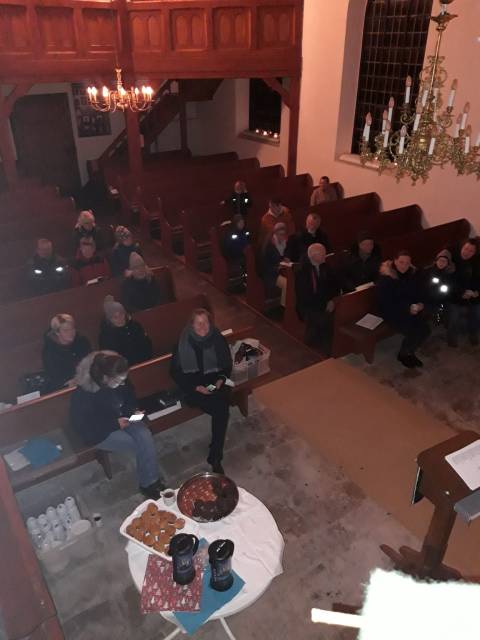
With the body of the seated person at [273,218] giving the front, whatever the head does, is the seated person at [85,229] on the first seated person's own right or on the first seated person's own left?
on the first seated person's own right

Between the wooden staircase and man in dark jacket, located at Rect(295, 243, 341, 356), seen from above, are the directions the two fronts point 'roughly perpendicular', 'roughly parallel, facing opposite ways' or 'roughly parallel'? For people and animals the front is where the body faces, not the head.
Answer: roughly perpendicular

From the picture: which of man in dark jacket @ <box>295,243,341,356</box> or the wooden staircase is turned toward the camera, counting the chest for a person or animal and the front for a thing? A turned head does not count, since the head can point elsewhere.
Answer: the man in dark jacket

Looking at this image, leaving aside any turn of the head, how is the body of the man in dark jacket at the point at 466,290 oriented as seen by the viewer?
toward the camera

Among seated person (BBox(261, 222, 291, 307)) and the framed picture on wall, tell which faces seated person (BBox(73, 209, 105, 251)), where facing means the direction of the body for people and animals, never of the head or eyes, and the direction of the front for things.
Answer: the framed picture on wall

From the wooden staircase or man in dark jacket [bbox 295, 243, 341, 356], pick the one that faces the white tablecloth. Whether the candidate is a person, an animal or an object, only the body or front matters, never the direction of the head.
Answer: the man in dark jacket

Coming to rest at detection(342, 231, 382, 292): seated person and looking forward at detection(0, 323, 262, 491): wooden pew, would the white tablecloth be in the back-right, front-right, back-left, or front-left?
front-left

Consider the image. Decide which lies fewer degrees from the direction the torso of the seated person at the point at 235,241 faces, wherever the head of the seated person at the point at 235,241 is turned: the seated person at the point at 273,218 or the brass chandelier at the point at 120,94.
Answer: the seated person

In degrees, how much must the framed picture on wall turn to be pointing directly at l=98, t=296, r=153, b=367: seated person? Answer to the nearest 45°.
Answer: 0° — it already faces them

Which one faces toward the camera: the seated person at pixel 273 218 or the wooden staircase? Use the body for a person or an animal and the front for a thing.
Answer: the seated person

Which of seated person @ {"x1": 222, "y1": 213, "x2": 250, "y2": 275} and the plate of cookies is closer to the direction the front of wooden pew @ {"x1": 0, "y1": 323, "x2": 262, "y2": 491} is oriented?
the plate of cookies

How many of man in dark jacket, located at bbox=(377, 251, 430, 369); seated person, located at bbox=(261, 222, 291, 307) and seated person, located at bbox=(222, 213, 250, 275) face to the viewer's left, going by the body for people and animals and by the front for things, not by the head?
0

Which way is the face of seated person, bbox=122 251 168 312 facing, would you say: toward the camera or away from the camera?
toward the camera

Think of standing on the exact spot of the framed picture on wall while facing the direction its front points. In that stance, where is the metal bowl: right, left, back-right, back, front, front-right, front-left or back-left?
front

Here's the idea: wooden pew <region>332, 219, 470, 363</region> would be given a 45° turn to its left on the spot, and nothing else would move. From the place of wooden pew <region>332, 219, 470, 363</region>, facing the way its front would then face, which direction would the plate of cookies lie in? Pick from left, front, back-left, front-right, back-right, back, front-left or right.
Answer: right

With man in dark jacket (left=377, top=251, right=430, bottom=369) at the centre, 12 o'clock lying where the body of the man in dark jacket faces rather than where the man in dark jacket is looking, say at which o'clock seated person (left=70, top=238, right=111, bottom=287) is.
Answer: The seated person is roughly at 4 o'clock from the man in dark jacket.

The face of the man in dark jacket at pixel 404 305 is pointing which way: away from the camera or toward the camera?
toward the camera

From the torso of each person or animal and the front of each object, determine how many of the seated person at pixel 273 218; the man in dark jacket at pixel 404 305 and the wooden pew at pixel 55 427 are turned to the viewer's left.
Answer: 0
